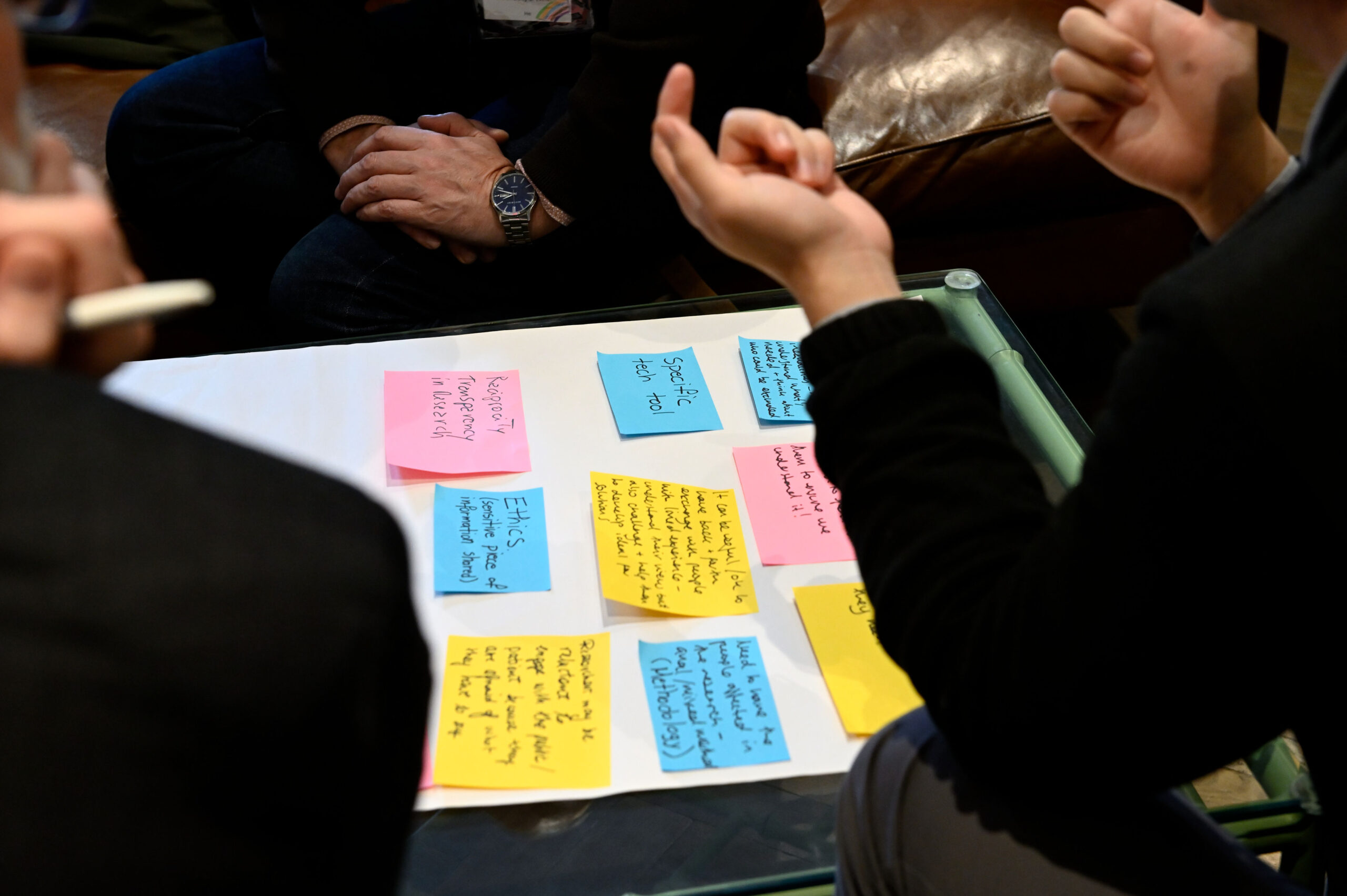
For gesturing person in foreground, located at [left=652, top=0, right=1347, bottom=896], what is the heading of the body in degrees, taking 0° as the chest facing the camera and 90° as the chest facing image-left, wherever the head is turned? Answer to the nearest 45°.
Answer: approximately 90°
